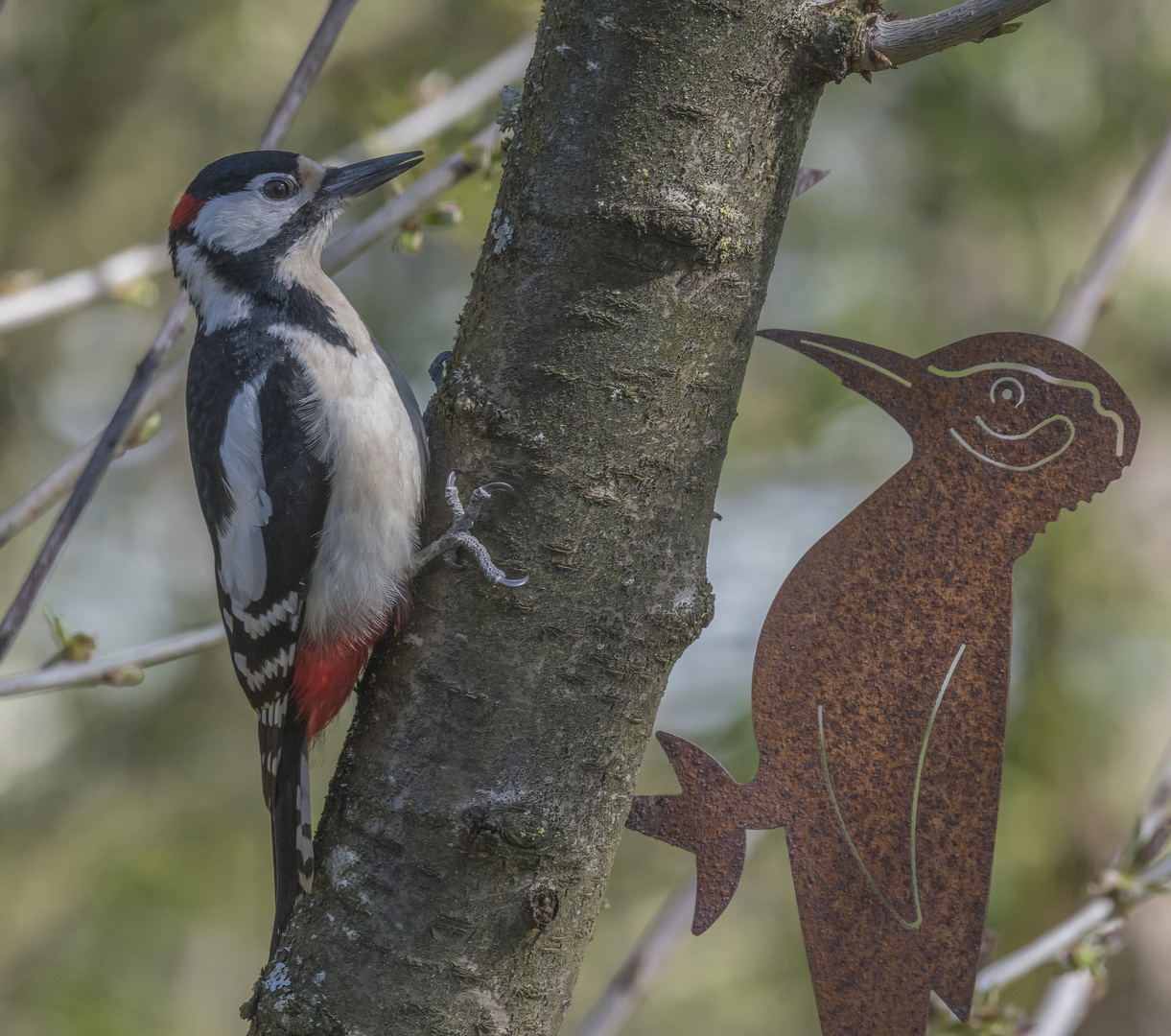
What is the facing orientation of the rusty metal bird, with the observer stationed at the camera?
facing to the left of the viewer
